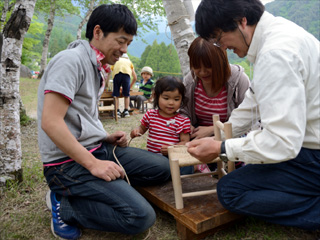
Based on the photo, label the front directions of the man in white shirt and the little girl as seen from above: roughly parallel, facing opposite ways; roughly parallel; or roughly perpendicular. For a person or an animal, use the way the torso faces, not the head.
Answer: roughly perpendicular

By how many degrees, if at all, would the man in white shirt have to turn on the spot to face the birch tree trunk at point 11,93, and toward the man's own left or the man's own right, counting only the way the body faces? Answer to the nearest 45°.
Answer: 0° — they already face it

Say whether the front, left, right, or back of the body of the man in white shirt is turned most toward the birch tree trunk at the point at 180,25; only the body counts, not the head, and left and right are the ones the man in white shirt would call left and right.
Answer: right

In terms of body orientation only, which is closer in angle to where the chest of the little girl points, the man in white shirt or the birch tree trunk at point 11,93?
the man in white shirt

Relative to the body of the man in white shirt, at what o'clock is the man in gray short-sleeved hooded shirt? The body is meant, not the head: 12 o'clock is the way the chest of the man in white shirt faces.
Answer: The man in gray short-sleeved hooded shirt is roughly at 12 o'clock from the man in white shirt.

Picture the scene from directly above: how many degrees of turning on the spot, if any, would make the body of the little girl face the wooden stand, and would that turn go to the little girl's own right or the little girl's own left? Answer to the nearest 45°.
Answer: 0° — they already face it

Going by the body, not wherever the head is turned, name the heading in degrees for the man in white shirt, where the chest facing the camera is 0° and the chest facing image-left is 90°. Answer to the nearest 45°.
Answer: approximately 90°

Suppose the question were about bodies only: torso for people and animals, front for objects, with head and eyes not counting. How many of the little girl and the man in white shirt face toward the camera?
1
